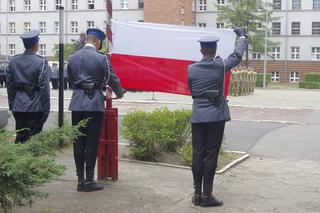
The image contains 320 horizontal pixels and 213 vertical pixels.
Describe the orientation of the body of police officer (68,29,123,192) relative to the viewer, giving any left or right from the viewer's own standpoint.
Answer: facing away from the viewer and to the right of the viewer

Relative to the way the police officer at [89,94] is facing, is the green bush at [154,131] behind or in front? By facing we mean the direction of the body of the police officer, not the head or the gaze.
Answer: in front

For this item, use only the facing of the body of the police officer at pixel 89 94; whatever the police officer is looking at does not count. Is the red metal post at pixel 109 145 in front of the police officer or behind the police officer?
in front

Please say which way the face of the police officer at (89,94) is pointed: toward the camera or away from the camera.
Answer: away from the camera

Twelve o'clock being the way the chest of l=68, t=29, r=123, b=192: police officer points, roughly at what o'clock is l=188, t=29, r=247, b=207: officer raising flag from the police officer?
The officer raising flag is roughly at 2 o'clock from the police officer.
